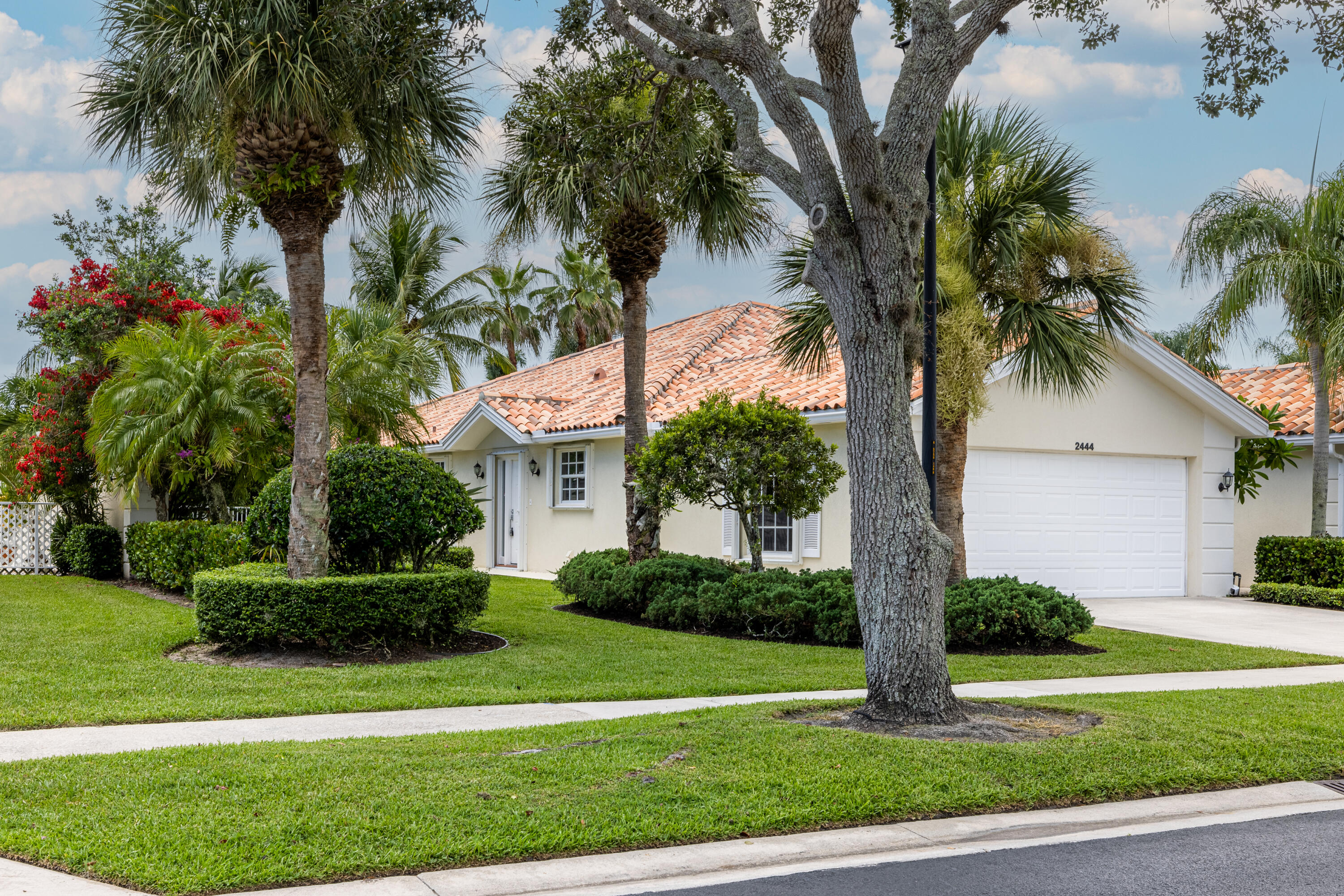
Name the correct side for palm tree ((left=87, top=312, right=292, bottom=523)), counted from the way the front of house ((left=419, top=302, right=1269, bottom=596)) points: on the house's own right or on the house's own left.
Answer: on the house's own right

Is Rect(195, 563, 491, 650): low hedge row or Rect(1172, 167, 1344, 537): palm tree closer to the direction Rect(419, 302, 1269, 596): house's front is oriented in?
the low hedge row

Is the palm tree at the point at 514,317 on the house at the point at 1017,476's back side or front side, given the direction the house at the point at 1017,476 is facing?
on the back side

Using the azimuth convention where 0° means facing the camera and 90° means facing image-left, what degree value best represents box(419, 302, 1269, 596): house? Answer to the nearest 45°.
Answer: approximately 0°

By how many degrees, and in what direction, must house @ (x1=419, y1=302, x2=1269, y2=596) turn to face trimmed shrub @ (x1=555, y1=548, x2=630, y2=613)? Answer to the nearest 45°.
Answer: approximately 45° to its right

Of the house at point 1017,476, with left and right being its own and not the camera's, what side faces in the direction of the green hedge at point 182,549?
right

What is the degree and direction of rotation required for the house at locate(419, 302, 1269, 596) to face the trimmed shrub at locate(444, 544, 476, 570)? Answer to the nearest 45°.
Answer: approximately 90° to its right

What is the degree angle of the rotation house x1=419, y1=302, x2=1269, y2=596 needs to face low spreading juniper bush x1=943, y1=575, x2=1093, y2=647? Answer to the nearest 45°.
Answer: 0° — it already faces it

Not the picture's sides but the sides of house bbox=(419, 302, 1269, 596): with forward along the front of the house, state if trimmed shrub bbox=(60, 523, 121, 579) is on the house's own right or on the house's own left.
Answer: on the house's own right

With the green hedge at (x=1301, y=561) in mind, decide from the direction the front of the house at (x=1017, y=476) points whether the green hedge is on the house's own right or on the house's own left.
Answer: on the house's own left

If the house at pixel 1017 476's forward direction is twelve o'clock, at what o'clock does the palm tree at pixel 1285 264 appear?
The palm tree is roughly at 9 o'clock from the house.

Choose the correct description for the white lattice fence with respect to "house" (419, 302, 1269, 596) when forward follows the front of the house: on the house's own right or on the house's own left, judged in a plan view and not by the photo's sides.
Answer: on the house's own right

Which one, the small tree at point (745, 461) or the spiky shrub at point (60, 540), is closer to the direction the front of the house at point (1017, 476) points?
the small tree
